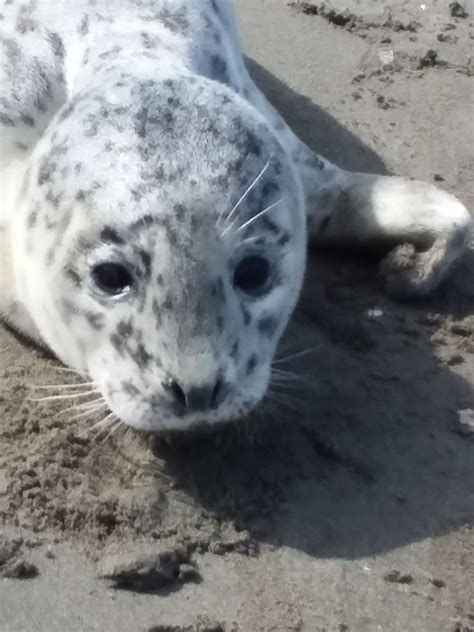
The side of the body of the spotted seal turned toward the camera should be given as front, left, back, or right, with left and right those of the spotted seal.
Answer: front
